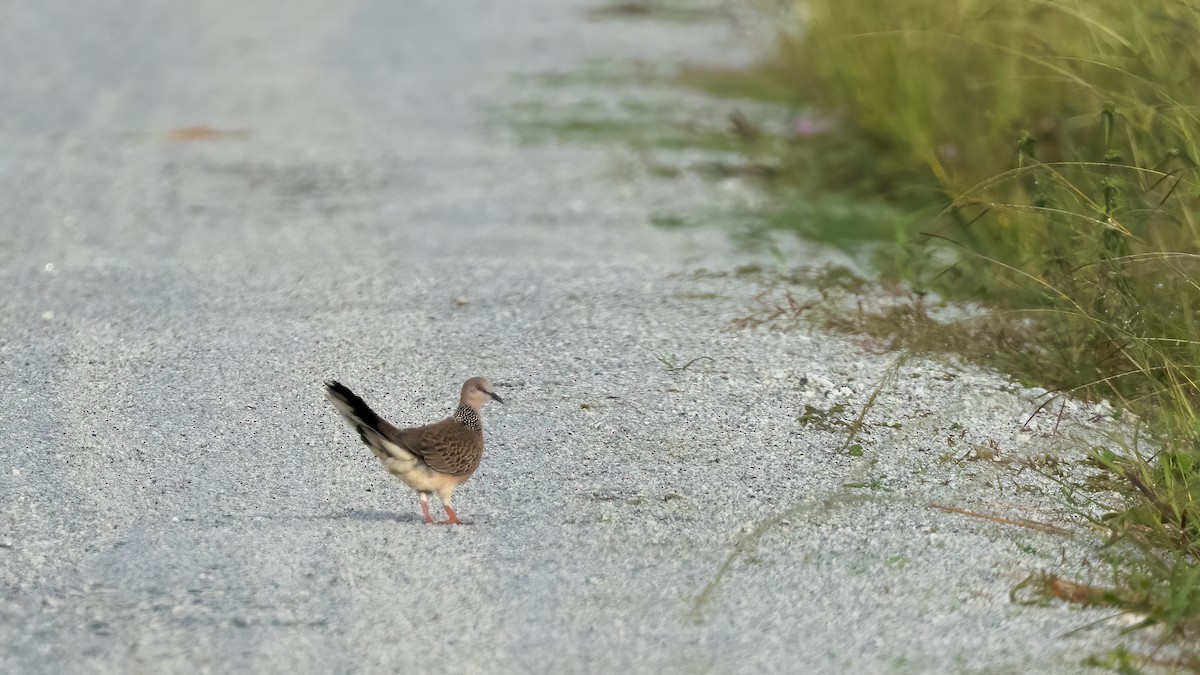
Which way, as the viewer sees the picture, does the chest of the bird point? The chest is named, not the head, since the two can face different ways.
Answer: to the viewer's right
